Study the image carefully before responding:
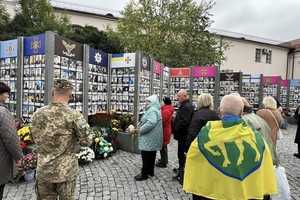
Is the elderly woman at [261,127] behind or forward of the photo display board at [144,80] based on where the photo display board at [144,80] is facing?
forward

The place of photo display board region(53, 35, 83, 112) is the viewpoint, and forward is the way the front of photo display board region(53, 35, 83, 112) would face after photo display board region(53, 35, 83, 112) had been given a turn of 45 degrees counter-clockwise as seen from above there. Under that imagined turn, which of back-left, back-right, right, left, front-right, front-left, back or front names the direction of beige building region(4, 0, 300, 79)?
front-left

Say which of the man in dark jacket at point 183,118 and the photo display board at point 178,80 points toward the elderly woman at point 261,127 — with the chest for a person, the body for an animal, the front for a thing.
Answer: the photo display board

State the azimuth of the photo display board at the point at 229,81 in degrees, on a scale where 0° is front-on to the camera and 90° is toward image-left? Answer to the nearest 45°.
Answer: approximately 0°

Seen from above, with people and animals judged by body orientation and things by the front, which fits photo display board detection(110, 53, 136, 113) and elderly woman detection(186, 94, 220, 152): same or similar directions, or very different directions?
very different directions

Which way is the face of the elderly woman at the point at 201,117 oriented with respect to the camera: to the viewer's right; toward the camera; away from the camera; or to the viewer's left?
away from the camera

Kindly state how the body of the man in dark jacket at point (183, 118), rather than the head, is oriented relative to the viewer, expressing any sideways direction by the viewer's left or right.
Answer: facing to the left of the viewer

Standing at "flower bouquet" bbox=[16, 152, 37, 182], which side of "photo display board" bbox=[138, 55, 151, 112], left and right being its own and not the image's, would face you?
right

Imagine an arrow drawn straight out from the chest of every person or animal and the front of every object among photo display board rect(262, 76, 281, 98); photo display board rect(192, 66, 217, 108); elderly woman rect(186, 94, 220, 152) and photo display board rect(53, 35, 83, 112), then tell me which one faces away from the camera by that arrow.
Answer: the elderly woman

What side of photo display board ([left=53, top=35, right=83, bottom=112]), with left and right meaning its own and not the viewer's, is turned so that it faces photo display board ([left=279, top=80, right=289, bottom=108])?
left

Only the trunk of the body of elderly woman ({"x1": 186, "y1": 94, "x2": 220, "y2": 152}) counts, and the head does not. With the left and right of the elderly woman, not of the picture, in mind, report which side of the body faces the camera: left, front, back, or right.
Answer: back
